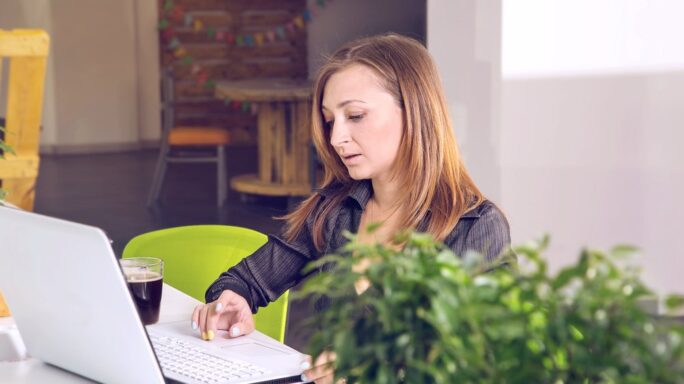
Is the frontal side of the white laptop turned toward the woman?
yes

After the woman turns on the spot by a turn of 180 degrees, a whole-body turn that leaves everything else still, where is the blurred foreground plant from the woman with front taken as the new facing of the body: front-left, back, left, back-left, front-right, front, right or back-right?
back-right

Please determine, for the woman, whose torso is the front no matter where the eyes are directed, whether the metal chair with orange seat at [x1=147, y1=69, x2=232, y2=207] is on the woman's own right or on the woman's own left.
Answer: on the woman's own right

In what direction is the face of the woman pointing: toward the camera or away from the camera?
toward the camera

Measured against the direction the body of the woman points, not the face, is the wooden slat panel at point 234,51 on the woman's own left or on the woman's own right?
on the woman's own right

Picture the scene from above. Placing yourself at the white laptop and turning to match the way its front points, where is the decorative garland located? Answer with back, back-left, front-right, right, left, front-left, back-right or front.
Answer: front-left

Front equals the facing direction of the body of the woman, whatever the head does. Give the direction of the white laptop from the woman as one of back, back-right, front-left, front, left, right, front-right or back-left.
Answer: front

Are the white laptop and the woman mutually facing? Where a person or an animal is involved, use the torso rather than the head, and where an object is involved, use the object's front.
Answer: yes

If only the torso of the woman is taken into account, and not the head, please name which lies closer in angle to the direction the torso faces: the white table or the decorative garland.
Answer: the white table

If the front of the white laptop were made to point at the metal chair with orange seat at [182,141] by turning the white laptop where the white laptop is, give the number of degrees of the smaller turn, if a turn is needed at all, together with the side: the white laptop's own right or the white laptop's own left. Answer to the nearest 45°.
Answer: approximately 45° to the white laptop's own left

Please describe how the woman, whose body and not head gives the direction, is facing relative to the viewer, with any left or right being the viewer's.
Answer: facing the viewer and to the left of the viewer

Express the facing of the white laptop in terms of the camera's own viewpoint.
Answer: facing away from the viewer and to the right of the viewer

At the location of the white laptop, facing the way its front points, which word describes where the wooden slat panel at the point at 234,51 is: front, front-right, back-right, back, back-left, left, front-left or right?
front-left

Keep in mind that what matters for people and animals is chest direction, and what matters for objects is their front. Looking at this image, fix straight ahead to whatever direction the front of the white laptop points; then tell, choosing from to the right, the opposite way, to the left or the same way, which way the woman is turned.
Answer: the opposite way

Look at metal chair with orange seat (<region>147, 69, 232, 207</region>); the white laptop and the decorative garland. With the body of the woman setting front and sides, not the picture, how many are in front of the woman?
1

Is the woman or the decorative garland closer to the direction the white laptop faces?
the woman
